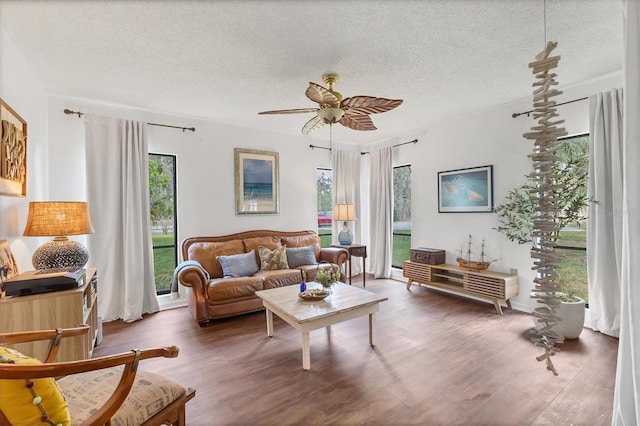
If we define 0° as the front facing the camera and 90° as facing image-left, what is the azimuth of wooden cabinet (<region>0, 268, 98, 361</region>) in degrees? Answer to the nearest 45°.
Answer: approximately 270°

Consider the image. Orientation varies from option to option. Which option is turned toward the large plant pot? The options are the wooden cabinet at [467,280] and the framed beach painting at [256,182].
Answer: the framed beach painting

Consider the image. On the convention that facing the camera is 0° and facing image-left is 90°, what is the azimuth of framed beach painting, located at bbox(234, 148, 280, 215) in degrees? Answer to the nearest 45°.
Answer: approximately 315°

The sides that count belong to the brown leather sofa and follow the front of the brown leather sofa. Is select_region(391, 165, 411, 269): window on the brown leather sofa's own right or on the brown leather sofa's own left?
on the brown leather sofa's own left

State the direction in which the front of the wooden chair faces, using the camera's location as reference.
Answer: facing away from the viewer and to the right of the viewer

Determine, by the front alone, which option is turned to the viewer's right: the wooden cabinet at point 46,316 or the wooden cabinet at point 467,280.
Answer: the wooden cabinet at point 46,316
